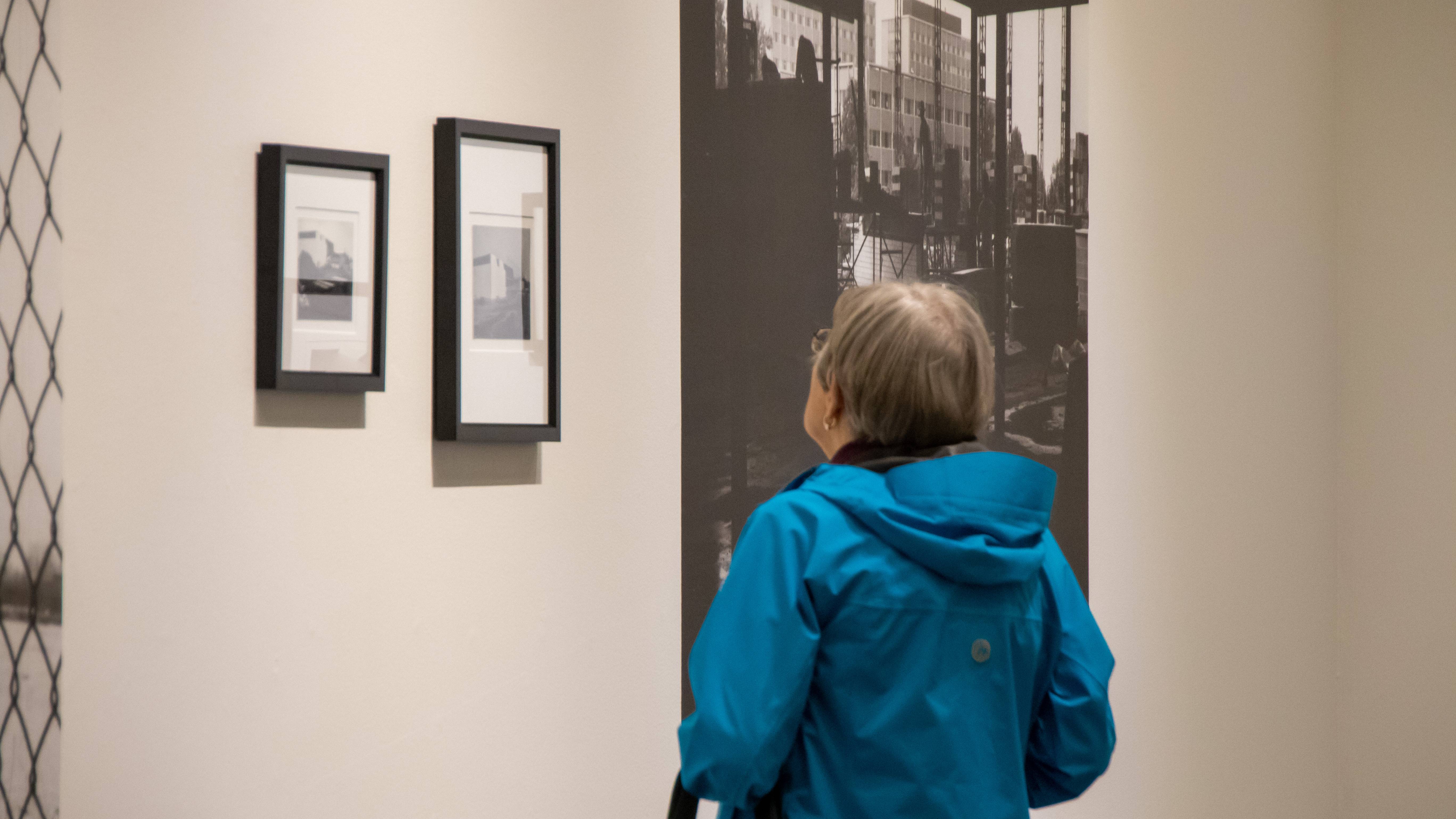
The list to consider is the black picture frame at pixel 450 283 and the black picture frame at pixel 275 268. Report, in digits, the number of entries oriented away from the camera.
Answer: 0

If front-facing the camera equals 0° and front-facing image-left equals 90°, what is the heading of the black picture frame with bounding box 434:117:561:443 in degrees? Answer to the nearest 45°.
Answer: approximately 315°

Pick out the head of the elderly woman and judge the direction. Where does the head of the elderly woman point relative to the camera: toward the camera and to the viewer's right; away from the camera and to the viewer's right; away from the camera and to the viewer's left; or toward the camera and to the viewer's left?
away from the camera and to the viewer's left

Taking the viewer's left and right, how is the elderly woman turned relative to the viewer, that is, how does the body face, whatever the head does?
facing away from the viewer and to the left of the viewer

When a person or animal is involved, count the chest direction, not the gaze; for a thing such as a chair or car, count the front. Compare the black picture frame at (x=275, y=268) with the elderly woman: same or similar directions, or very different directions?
very different directions
